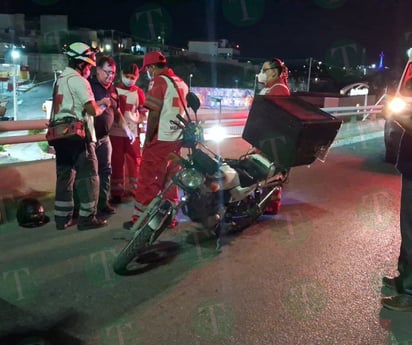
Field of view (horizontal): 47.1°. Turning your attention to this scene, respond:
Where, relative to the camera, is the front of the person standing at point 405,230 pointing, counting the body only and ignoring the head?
to the viewer's left

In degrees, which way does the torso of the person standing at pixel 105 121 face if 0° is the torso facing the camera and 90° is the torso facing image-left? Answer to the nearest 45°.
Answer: approximately 315°

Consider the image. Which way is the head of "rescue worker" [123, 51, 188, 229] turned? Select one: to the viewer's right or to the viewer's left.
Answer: to the viewer's left

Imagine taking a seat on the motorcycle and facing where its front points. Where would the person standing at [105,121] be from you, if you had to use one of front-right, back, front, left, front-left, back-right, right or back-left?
right
